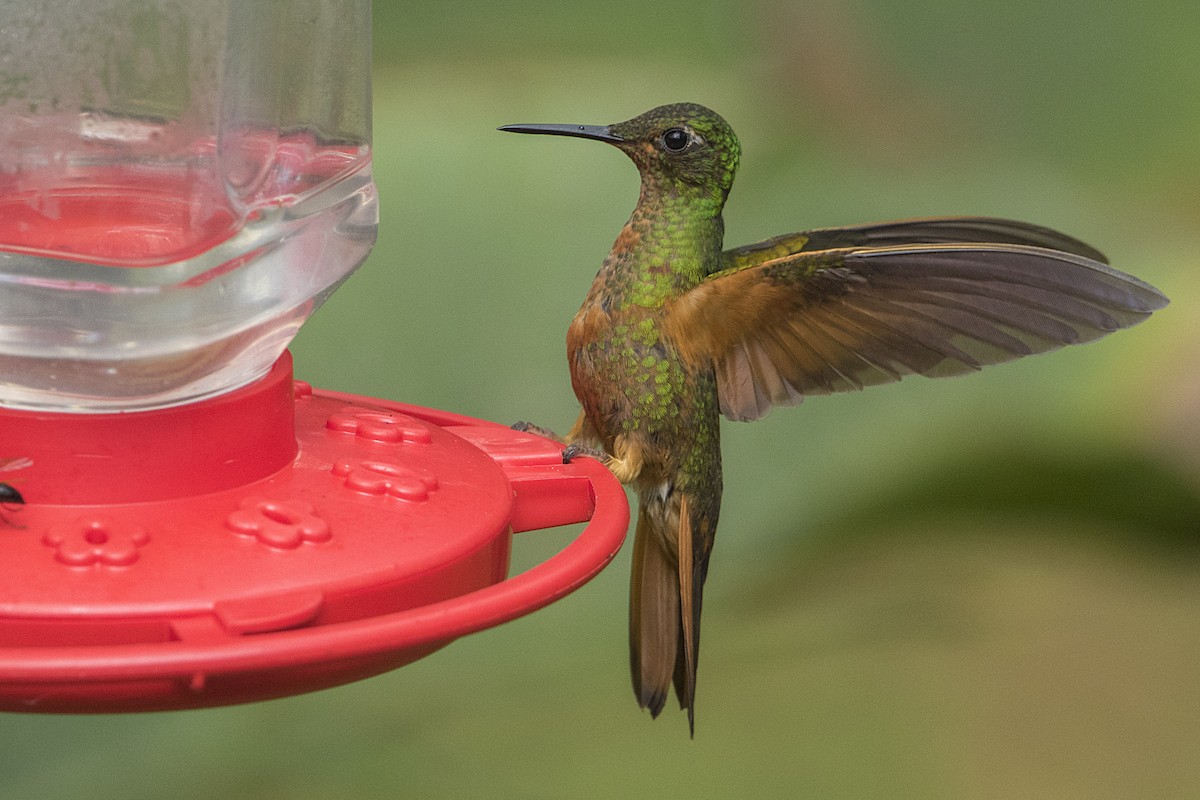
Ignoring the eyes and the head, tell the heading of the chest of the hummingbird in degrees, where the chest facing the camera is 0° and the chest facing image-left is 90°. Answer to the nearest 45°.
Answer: approximately 90°
